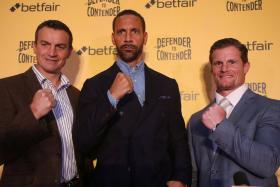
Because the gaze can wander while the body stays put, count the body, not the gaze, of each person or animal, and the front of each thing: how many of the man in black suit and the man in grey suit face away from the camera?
0

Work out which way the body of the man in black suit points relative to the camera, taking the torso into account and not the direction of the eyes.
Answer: toward the camera
